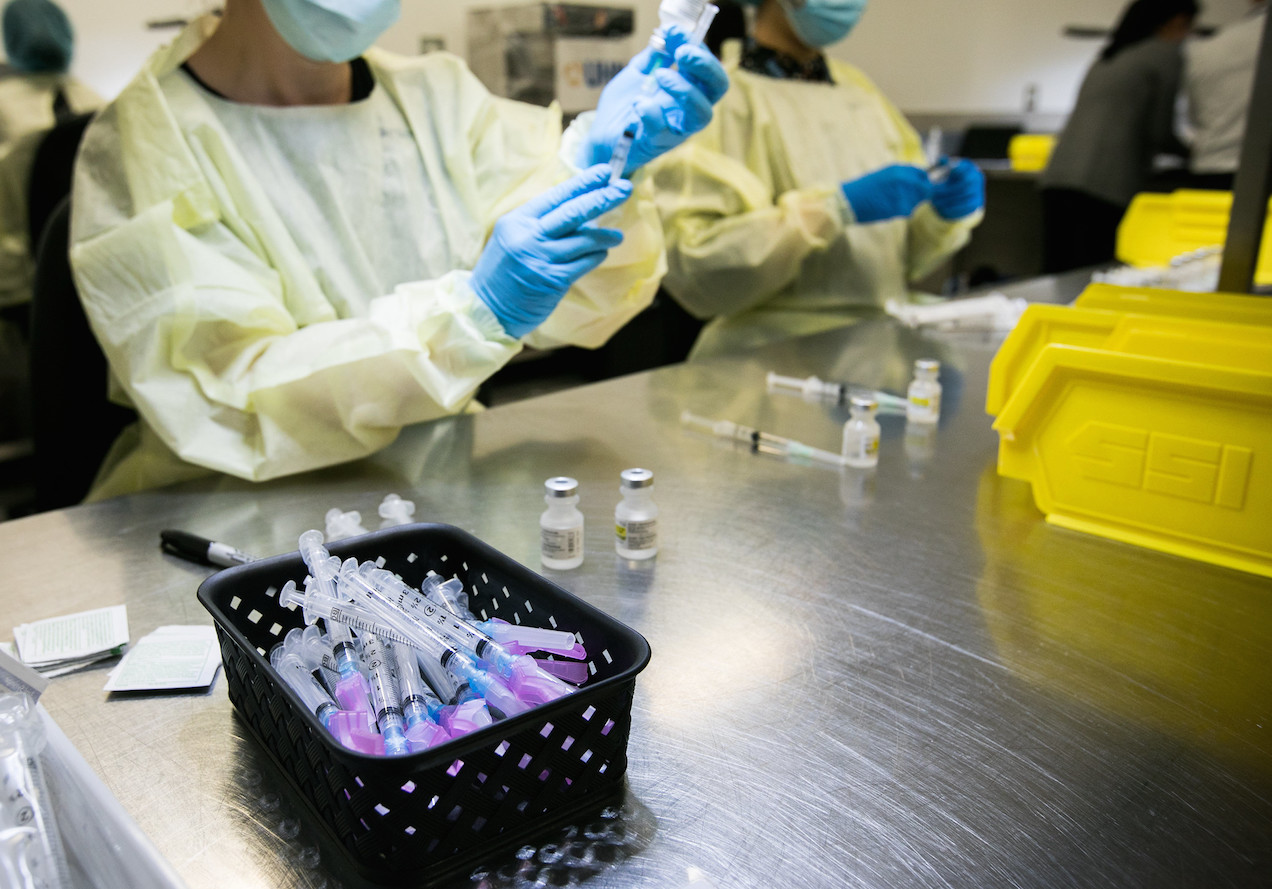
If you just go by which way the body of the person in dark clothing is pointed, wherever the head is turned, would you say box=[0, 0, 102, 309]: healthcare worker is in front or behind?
behind

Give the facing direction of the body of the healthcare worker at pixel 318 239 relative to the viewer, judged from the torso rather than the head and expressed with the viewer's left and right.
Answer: facing the viewer and to the right of the viewer

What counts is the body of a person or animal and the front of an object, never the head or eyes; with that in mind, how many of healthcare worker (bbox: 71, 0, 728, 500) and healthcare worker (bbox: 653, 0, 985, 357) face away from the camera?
0

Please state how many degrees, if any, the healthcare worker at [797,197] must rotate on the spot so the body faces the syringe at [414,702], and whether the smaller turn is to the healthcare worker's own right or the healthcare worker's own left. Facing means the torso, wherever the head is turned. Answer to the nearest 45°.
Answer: approximately 45° to the healthcare worker's own right

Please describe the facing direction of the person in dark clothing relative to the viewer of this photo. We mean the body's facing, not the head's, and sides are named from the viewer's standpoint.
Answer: facing away from the viewer and to the right of the viewer

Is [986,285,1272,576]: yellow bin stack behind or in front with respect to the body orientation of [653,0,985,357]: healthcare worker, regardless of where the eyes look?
in front

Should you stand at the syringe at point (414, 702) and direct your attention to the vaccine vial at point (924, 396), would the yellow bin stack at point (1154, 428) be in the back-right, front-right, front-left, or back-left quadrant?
front-right

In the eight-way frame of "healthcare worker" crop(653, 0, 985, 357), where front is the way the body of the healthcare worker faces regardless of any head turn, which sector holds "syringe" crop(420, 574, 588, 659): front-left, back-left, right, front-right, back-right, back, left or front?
front-right

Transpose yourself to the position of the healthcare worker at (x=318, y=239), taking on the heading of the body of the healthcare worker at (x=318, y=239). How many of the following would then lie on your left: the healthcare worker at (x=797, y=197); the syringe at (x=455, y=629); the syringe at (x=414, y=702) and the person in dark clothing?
2

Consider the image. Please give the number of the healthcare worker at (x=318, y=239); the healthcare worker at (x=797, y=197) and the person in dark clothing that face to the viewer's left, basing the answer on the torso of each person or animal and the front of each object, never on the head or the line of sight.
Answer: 0

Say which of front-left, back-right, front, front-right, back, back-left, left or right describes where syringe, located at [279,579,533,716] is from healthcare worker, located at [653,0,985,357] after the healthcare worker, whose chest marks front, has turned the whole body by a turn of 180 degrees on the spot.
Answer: back-left
